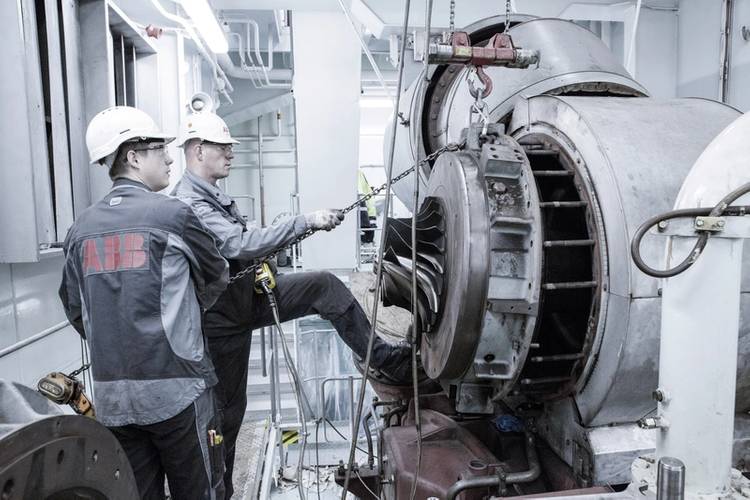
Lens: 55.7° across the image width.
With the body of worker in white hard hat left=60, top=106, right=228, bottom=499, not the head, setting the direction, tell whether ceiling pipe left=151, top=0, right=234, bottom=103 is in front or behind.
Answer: in front

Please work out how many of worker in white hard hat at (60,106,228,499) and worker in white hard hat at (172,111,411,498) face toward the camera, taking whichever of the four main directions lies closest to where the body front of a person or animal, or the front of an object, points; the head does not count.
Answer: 0

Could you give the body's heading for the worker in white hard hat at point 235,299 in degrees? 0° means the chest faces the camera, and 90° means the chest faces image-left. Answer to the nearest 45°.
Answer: approximately 270°

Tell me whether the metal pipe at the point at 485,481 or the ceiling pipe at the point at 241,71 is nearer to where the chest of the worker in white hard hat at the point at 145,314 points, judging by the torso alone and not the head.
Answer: the ceiling pipe

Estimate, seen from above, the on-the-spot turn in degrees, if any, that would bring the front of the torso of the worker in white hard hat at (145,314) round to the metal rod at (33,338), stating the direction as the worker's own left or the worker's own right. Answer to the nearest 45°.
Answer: approximately 90° to the worker's own left

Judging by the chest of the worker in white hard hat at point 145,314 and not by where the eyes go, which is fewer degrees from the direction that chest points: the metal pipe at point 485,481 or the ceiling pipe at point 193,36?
the ceiling pipe

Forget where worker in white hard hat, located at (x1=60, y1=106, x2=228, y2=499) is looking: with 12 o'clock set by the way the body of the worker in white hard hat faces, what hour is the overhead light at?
The overhead light is roughly at 11 o'clock from the worker in white hard hat.

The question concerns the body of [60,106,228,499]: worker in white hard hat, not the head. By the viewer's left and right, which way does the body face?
facing away from the viewer and to the right of the viewer

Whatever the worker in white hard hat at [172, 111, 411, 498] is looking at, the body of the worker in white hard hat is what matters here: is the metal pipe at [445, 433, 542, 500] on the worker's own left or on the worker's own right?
on the worker's own right

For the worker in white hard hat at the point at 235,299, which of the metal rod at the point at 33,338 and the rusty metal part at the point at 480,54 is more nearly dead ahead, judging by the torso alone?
the rusty metal part

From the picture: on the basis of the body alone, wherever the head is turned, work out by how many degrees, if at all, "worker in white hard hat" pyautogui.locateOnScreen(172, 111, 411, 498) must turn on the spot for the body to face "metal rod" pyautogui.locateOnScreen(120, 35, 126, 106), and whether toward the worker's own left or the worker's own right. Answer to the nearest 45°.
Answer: approximately 135° to the worker's own left

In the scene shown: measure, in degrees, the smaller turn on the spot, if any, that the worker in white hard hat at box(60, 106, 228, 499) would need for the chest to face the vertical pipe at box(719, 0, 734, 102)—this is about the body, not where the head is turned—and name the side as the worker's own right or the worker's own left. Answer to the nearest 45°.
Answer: approximately 45° to the worker's own right

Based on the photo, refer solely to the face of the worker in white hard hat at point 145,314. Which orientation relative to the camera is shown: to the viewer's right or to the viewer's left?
to the viewer's right

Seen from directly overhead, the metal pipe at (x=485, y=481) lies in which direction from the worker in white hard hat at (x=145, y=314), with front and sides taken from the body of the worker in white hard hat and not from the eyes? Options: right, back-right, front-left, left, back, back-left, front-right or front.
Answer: right

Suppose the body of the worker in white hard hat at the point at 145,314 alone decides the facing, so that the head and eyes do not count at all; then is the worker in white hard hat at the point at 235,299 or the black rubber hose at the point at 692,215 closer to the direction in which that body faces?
the worker in white hard hat

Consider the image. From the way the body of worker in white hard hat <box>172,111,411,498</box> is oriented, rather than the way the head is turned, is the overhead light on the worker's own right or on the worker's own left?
on the worker's own left
